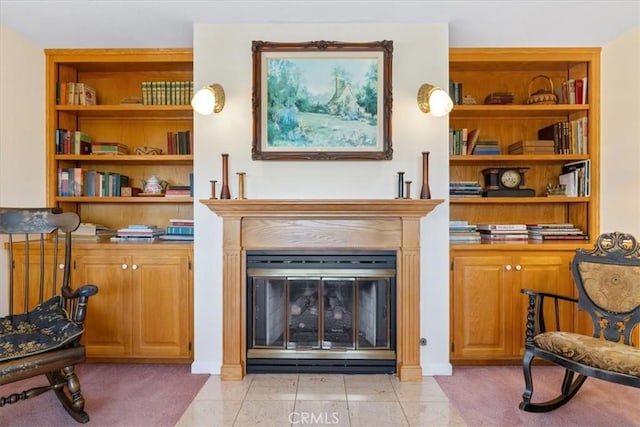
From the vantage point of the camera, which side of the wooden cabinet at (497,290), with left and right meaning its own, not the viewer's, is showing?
front

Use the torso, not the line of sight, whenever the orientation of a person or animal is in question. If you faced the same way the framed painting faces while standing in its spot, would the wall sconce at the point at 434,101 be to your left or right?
on your left

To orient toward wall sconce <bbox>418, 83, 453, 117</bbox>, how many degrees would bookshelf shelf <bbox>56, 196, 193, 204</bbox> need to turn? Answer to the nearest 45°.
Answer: approximately 45° to its left

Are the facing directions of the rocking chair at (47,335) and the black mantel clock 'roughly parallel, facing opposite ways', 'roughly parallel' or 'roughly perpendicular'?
roughly perpendicular

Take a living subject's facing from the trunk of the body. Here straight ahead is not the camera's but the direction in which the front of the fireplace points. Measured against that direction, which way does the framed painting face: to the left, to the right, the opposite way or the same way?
the same way

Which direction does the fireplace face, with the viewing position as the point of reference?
facing the viewer

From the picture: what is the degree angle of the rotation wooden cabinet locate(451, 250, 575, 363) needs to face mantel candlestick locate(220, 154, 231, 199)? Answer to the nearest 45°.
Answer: approximately 45° to its right

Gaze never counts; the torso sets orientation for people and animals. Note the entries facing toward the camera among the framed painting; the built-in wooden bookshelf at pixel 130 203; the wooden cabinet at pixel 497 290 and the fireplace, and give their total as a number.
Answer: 4

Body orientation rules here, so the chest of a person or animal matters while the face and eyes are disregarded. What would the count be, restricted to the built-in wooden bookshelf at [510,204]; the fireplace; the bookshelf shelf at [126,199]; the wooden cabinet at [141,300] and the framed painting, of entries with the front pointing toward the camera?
5

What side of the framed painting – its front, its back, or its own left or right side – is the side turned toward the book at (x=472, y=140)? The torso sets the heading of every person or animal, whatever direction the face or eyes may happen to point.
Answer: left

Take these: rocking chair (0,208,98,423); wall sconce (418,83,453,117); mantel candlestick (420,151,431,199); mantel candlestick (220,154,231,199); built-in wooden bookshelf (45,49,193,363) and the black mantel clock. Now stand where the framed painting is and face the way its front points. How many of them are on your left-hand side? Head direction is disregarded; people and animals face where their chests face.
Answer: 3

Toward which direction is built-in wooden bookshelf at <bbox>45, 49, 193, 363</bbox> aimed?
toward the camera

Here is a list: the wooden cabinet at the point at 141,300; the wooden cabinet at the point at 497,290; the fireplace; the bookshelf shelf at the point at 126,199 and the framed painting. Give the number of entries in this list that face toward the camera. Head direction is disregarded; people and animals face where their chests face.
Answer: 5

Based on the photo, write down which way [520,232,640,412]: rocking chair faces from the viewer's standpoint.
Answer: facing the viewer and to the left of the viewer

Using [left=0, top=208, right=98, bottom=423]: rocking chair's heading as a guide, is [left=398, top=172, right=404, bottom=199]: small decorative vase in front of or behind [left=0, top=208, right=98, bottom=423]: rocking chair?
in front

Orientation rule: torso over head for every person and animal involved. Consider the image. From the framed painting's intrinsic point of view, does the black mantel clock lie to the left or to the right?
on its left

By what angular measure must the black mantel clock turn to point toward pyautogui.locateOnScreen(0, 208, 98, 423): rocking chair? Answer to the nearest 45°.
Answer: approximately 45° to its right

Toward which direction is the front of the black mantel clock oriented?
toward the camera

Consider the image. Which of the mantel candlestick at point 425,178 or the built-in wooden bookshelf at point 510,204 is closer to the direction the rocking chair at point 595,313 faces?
the mantel candlestick

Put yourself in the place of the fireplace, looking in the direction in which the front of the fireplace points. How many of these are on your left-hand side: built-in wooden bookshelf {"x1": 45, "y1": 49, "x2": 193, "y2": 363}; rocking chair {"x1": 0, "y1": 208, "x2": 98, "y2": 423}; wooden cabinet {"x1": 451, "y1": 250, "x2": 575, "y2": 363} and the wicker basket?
2
